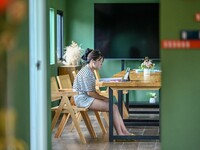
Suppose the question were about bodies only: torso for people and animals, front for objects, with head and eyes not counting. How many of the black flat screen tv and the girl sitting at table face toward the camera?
1

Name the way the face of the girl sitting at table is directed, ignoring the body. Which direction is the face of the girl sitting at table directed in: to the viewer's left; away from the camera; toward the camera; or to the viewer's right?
to the viewer's right

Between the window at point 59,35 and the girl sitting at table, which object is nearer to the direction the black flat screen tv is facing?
the girl sitting at table

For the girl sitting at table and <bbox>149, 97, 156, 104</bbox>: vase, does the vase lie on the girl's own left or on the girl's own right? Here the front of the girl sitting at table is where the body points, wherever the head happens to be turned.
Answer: on the girl's own left

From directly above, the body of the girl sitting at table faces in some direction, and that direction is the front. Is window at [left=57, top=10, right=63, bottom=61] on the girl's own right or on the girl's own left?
on the girl's own left

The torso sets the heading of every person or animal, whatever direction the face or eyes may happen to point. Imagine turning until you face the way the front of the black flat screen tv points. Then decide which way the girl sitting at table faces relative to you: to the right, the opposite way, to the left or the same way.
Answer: to the left

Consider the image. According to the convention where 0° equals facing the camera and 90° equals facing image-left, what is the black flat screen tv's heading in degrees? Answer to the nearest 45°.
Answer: approximately 0°

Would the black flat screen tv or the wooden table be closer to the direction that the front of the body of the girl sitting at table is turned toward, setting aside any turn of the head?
the wooden table

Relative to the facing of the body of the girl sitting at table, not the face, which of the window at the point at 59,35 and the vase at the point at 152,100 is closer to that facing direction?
the vase

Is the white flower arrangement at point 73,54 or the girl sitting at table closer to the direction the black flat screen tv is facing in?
the girl sitting at table

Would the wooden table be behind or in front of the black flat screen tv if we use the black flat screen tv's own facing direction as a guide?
in front

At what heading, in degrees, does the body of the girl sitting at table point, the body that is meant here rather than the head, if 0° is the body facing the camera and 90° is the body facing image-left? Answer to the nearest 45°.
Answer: approximately 270°
